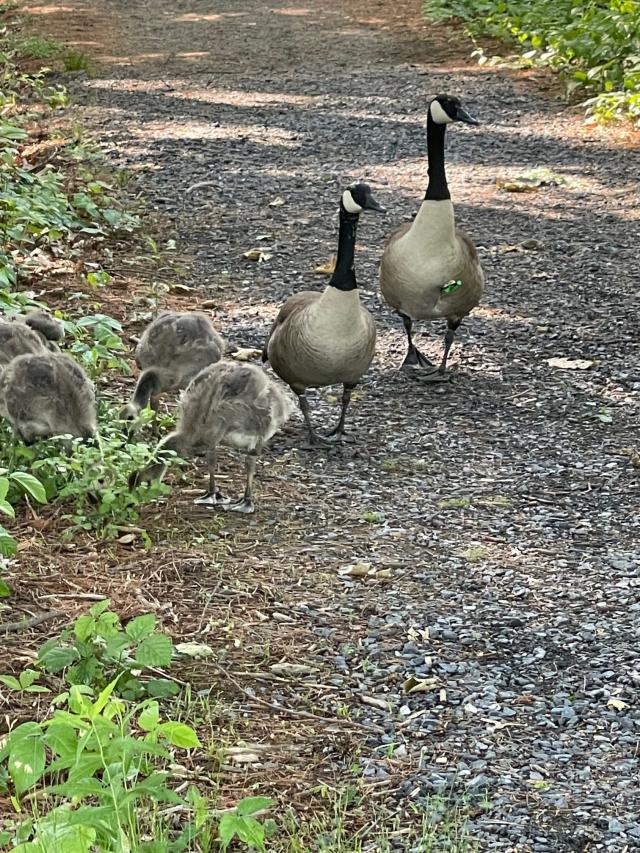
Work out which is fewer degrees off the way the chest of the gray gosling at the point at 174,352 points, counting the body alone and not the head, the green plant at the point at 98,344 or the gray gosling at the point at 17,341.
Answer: the gray gosling

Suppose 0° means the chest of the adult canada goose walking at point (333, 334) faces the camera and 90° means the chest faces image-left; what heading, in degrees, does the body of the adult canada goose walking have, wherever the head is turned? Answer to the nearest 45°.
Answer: approximately 315°

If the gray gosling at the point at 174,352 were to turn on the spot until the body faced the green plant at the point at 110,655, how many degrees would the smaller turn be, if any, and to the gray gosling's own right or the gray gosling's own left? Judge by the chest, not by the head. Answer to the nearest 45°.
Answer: approximately 45° to the gray gosling's own left

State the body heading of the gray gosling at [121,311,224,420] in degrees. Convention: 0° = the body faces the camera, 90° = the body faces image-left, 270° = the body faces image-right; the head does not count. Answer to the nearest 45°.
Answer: approximately 45°

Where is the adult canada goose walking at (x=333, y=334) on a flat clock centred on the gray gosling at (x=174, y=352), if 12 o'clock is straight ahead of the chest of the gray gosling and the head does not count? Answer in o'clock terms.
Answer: The adult canada goose walking is roughly at 8 o'clock from the gray gosling.

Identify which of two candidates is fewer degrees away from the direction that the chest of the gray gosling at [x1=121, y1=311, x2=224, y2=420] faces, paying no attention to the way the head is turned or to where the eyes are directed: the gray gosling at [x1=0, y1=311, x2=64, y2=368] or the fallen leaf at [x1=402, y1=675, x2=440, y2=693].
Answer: the gray gosling

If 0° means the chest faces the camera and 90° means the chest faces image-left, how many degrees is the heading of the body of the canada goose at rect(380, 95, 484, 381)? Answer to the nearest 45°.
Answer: approximately 0°

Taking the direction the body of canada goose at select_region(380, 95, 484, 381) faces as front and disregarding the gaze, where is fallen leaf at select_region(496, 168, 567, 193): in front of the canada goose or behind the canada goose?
behind

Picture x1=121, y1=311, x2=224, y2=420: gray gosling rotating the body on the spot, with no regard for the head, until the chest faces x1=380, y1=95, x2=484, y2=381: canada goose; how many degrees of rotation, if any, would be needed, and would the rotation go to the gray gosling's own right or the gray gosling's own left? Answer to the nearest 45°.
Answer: approximately 180°

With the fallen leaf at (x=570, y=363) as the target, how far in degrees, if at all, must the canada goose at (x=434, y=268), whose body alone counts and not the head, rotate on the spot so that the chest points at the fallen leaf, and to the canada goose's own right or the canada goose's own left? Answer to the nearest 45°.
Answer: approximately 90° to the canada goose's own left

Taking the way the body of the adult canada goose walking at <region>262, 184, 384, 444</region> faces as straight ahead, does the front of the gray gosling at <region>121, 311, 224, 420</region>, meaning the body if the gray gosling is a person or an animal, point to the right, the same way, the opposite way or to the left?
to the right

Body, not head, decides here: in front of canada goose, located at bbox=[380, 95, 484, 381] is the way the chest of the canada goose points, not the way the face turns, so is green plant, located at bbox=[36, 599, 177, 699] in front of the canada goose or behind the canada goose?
in front
